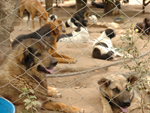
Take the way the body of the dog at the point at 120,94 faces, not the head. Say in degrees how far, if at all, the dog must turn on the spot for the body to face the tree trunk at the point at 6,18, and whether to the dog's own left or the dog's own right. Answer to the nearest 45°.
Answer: approximately 135° to the dog's own right

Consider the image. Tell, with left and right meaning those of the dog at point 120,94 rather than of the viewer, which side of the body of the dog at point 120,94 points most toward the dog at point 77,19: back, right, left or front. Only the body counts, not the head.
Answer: back

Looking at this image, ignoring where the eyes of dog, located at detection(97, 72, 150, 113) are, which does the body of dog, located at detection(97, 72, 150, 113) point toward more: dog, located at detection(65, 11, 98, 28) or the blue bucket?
the blue bucket

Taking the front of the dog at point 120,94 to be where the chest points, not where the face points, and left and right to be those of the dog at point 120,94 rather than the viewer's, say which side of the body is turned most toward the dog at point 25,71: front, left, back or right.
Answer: right

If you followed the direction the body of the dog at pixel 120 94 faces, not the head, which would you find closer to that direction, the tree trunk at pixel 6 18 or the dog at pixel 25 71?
the dog

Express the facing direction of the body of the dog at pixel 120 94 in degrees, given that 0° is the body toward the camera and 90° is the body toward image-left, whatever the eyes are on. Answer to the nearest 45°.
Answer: approximately 0°

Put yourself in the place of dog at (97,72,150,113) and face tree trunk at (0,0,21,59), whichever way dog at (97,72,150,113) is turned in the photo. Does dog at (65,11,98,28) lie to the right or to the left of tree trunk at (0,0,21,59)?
right

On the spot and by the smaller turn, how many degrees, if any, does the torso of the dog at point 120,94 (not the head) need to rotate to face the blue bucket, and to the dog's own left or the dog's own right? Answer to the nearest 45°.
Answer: approximately 45° to the dog's own right

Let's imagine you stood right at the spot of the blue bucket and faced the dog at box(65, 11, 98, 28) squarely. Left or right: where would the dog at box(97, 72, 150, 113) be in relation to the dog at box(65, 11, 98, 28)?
right
